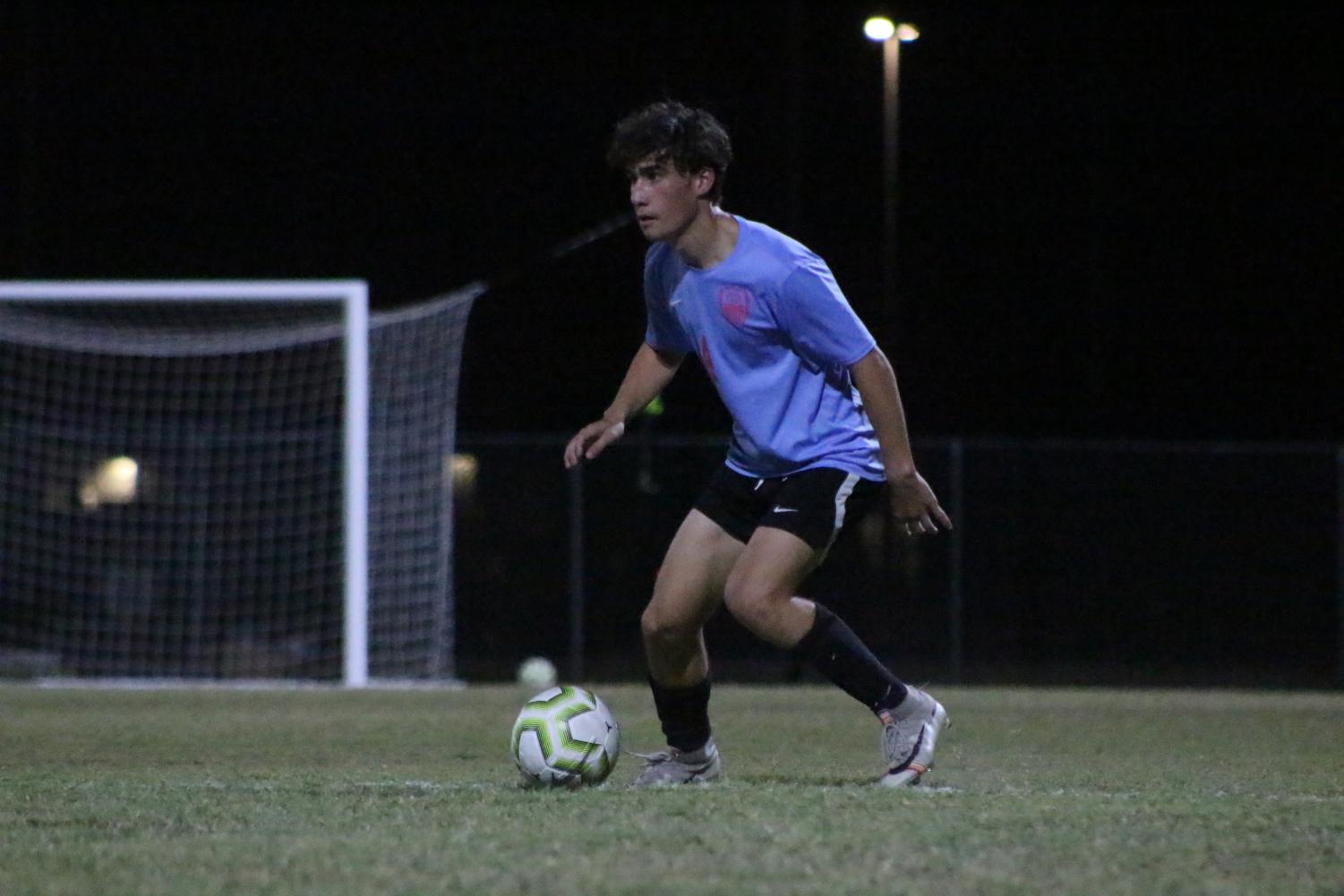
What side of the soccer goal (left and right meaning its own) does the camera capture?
front

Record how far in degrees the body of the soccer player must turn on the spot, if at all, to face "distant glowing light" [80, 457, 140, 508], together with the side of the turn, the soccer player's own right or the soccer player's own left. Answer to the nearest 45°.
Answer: approximately 90° to the soccer player's own right

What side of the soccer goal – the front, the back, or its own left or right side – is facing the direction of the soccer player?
front

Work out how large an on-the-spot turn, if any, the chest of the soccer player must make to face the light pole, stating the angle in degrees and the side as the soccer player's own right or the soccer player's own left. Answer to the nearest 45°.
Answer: approximately 135° to the soccer player's own right

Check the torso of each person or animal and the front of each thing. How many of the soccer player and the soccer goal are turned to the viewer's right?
0
